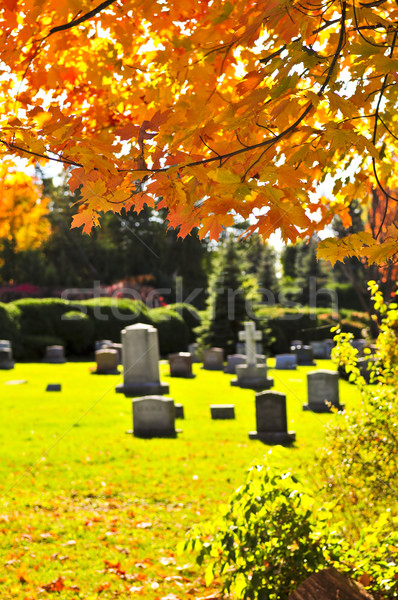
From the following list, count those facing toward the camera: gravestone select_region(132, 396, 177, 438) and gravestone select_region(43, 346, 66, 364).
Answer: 2

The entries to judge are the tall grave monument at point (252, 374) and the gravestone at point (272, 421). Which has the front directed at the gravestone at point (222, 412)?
the tall grave monument

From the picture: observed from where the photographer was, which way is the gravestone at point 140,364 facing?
facing the viewer

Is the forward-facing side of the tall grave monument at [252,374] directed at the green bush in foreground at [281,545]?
yes

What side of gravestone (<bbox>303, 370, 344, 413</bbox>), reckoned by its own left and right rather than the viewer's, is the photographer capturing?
front

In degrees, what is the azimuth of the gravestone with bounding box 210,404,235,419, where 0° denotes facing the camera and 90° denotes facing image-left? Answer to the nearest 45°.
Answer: approximately 0°

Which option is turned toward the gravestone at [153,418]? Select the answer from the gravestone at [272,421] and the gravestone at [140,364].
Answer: the gravestone at [140,364]

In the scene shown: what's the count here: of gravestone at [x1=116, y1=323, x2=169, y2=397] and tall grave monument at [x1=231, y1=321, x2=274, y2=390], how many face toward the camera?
2

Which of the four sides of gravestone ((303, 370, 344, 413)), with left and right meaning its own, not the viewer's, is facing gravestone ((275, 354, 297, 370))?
back

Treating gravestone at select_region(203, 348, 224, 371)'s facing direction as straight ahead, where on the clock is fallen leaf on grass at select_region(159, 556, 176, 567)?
The fallen leaf on grass is roughly at 12 o'clock from the gravestone.

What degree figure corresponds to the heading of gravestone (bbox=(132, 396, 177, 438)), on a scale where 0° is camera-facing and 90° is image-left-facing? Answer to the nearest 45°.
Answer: approximately 0°

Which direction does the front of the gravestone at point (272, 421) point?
toward the camera

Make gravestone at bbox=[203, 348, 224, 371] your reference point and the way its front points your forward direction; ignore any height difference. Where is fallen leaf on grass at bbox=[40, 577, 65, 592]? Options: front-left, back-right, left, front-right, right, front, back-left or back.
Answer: front
